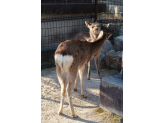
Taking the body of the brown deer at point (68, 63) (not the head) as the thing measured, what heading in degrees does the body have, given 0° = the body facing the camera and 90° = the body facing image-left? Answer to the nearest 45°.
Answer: approximately 225°

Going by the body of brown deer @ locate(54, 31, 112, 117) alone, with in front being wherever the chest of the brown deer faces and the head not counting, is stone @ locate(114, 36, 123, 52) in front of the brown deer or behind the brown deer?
in front
